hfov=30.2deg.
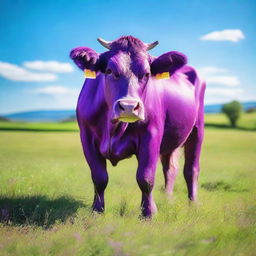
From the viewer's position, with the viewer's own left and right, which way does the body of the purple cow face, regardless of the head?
facing the viewer and to the left of the viewer
